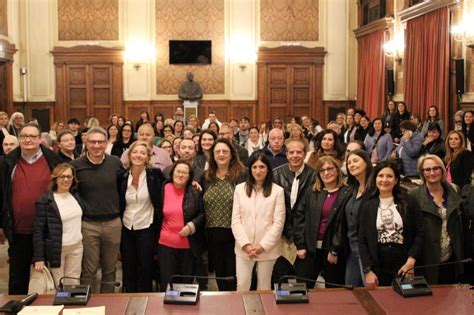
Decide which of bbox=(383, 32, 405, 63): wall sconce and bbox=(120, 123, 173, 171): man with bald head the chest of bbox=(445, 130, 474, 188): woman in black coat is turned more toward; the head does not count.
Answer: the man with bald head

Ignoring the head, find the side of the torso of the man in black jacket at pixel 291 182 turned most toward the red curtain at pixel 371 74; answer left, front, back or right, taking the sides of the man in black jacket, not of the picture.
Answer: back

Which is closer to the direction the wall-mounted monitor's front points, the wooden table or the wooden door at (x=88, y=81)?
the wooden table

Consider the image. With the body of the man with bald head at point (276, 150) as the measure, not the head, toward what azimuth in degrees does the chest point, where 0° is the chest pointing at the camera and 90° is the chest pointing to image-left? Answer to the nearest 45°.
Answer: approximately 0°

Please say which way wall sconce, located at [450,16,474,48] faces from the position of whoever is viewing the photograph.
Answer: facing to the left of the viewer

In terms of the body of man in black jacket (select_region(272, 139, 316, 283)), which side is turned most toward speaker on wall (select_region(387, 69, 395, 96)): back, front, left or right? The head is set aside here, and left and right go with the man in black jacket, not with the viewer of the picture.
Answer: back

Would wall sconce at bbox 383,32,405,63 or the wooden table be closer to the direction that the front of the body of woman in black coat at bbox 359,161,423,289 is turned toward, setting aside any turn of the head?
the wooden table

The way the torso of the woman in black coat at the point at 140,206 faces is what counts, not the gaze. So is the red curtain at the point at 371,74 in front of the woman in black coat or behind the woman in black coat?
behind

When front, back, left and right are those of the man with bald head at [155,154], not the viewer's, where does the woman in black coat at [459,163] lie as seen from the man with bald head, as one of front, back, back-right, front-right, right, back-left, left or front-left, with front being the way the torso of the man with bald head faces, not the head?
left
